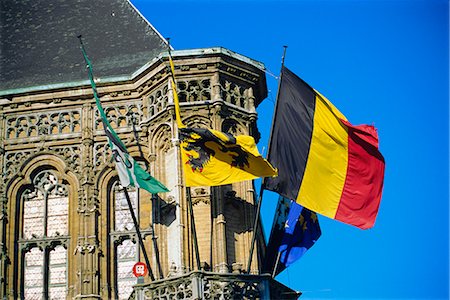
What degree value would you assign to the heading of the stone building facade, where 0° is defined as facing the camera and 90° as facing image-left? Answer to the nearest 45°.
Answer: approximately 0°

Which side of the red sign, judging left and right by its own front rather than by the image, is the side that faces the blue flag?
left

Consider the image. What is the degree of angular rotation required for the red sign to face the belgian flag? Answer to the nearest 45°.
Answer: approximately 90° to its left

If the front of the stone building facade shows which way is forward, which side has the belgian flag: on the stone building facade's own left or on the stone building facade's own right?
on the stone building facade's own left
